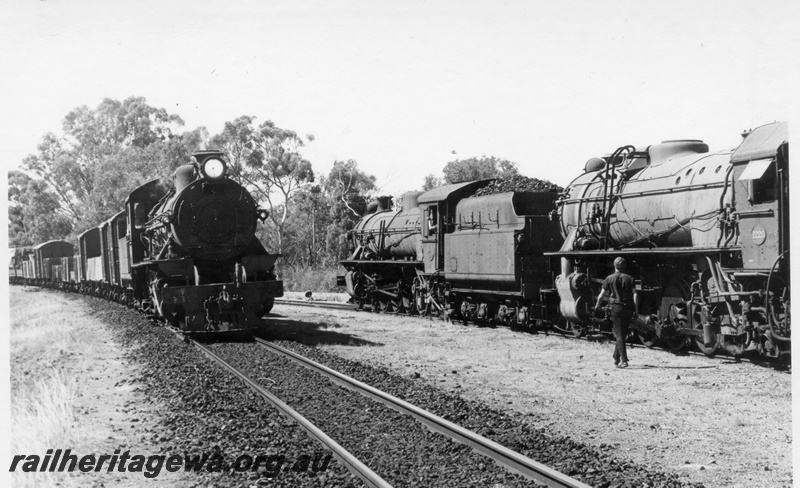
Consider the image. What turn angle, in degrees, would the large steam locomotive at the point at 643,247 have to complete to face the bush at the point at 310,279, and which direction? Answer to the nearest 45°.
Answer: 0° — it already faces it

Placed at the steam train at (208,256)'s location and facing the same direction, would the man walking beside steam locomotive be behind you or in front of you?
in front

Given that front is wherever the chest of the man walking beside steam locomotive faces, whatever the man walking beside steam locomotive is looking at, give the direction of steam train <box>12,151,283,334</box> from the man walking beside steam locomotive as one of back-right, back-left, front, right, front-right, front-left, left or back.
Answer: left

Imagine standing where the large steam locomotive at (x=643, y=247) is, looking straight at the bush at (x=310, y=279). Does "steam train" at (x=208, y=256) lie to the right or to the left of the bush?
left

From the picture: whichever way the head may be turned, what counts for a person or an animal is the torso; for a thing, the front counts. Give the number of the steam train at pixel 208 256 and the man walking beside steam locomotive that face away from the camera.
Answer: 1

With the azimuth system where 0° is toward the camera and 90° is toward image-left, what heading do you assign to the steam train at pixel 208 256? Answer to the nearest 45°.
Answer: approximately 315°

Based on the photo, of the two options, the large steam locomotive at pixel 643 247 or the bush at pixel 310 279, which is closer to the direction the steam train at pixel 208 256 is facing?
the large steam locomotive

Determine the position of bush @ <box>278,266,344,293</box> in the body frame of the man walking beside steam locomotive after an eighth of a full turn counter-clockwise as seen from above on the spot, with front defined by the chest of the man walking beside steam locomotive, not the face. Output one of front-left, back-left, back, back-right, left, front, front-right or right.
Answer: front

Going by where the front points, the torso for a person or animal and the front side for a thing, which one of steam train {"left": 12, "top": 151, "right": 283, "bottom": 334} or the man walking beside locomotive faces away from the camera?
the man walking beside locomotive

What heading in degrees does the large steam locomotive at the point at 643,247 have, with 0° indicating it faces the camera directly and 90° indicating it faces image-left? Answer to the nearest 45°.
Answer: approximately 135°

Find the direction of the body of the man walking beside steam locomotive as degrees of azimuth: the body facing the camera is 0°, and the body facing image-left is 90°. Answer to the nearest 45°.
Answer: approximately 180°

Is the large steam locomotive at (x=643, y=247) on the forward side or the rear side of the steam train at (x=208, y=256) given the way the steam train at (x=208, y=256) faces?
on the forward side

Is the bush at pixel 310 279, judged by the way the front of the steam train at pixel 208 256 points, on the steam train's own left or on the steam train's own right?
on the steam train's own left
